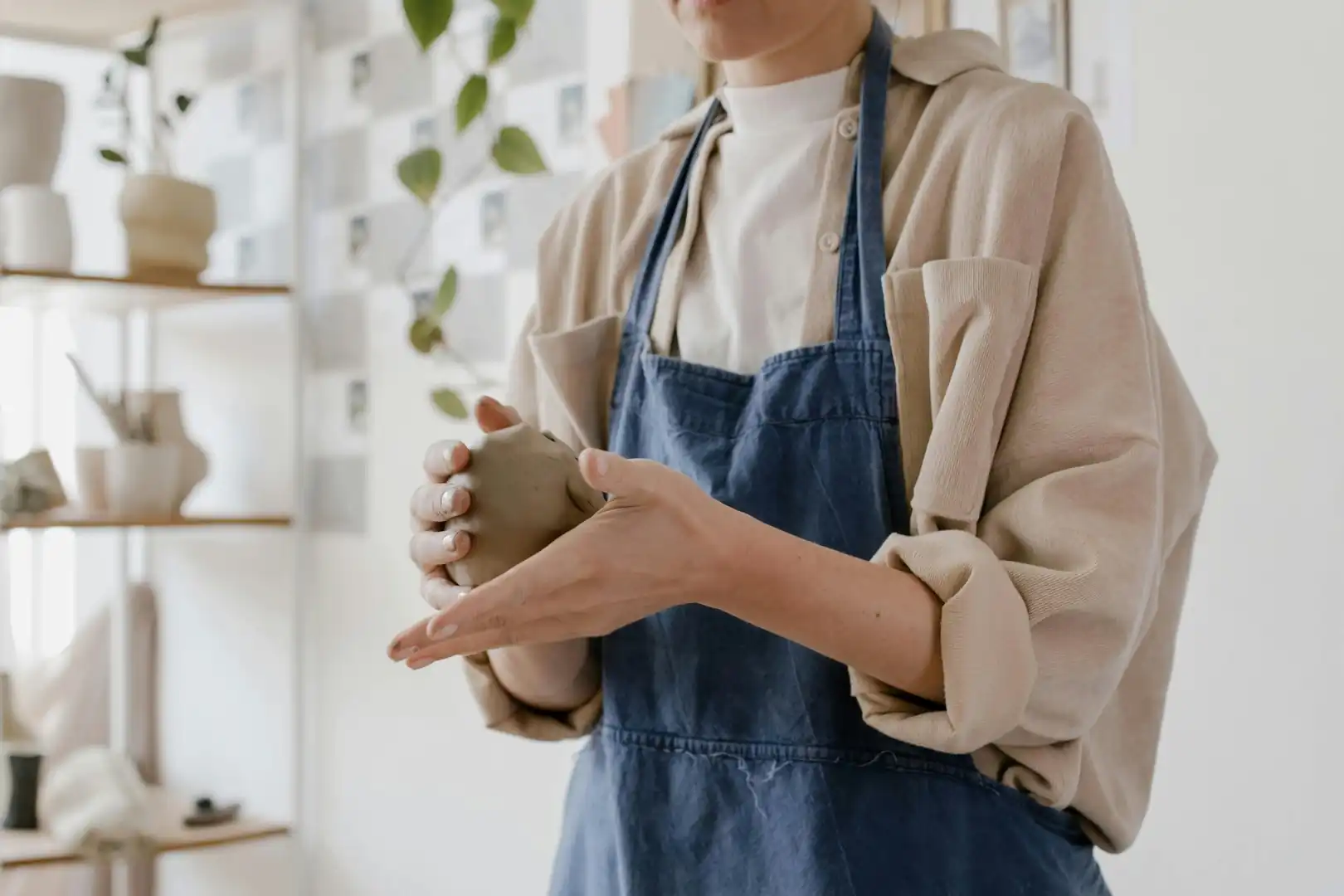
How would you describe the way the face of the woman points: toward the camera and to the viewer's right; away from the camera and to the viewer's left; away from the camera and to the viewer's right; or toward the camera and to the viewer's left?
toward the camera and to the viewer's left

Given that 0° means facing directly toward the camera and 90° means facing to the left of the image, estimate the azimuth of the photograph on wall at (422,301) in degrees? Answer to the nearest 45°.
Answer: approximately 0°

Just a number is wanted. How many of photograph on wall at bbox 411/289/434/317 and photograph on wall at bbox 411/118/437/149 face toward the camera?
2

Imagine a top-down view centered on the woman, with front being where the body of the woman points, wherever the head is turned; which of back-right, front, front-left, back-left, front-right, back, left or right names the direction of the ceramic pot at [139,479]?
right

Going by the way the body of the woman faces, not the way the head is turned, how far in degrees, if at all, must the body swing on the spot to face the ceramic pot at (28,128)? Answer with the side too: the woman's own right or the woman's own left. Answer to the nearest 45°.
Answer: approximately 90° to the woman's own right

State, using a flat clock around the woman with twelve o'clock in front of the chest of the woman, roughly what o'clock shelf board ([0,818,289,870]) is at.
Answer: The shelf board is roughly at 3 o'clock from the woman.

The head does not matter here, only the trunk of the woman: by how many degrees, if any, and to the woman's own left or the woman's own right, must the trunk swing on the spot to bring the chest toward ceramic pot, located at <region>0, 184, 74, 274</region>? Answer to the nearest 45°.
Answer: approximately 90° to the woman's own right

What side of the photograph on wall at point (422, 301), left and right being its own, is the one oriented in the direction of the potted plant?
right

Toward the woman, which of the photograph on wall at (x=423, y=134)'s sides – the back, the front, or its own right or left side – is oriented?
front

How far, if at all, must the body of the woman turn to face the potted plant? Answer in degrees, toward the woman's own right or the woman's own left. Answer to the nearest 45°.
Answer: approximately 90° to the woman's own right

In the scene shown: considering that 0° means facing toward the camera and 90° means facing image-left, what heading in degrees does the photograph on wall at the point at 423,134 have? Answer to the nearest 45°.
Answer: approximately 0°
